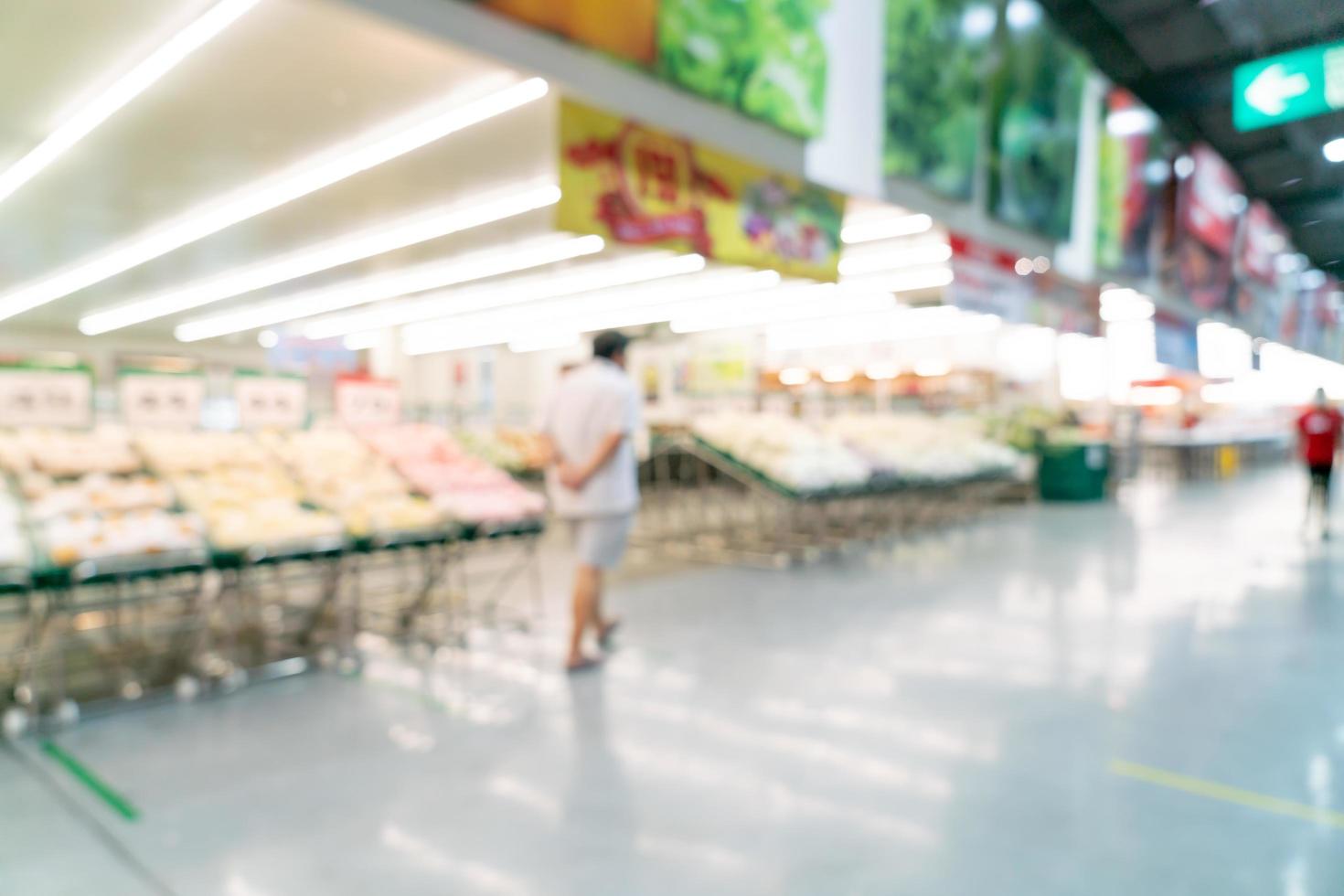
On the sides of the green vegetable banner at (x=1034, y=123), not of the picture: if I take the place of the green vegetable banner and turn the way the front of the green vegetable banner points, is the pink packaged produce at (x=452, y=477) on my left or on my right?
on my right

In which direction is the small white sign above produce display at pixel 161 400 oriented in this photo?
toward the camera

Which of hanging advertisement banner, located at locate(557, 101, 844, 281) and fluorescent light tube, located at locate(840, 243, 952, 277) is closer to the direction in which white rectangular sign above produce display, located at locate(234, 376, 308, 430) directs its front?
the hanging advertisement banner

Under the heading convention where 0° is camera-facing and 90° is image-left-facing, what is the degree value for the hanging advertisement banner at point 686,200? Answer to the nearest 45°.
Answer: approximately 315°

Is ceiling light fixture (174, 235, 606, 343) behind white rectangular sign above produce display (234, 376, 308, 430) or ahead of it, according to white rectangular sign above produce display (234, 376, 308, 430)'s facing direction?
behind

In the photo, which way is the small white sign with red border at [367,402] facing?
toward the camera

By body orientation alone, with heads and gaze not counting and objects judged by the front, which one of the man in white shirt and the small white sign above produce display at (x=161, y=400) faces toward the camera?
the small white sign above produce display

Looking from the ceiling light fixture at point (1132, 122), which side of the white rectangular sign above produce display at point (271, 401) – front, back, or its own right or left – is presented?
left

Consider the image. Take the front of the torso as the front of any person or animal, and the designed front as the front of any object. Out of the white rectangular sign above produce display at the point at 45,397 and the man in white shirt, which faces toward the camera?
the white rectangular sign above produce display

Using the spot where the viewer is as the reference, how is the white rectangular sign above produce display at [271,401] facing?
facing the viewer

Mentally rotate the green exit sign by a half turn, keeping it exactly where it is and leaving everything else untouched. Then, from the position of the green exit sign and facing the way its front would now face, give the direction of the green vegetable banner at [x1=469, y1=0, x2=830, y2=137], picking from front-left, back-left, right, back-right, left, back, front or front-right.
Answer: left
